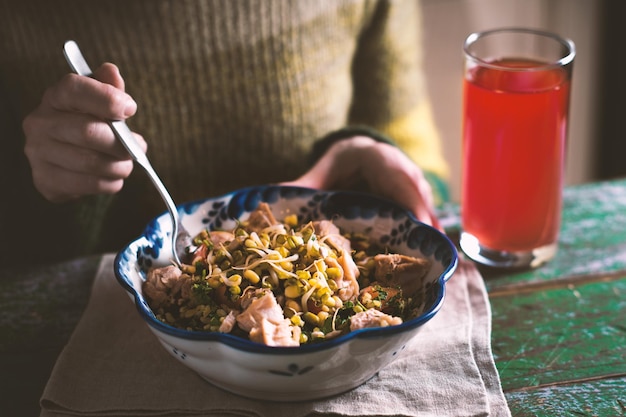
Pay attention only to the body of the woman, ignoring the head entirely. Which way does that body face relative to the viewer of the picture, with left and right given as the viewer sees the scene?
facing the viewer

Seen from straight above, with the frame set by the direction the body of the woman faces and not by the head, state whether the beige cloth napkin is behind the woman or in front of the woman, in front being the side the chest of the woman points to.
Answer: in front

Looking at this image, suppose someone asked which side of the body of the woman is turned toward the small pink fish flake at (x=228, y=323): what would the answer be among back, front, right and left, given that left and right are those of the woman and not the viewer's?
front

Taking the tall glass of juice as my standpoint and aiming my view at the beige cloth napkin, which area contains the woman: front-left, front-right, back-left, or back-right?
front-right

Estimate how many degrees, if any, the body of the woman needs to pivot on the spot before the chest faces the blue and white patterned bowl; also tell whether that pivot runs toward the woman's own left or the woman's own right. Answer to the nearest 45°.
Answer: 0° — they already face it

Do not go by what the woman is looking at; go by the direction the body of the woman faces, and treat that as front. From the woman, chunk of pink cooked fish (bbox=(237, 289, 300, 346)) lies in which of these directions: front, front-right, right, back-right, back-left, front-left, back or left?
front
